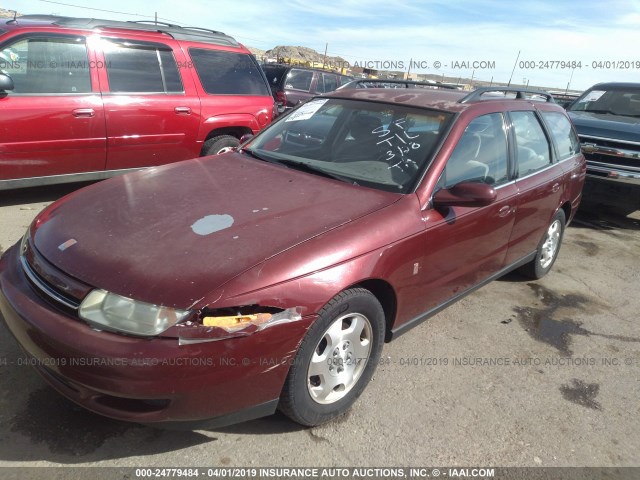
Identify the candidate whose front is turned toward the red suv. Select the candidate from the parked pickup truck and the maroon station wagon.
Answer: the parked pickup truck

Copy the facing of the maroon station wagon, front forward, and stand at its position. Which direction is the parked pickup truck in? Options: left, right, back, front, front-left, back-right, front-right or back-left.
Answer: back

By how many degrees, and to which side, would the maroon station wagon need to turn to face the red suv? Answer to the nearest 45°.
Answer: approximately 90° to its right

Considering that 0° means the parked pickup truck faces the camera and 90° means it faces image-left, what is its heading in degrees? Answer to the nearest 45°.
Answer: approximately 45°

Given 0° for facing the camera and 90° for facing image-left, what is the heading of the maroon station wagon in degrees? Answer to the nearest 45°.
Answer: approximately 45°

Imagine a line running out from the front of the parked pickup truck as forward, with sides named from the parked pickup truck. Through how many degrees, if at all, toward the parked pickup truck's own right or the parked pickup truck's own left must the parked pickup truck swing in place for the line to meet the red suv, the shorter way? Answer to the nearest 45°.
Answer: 0° — it already faces it
